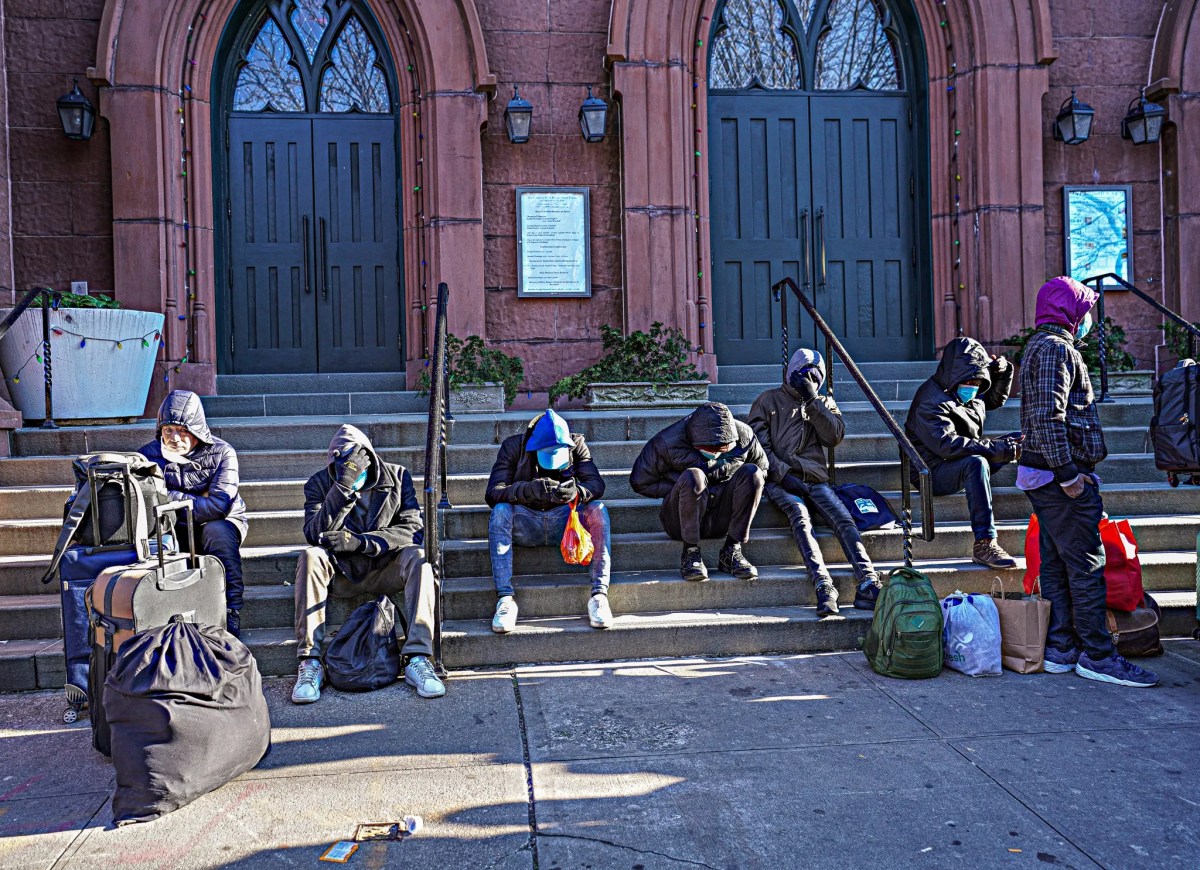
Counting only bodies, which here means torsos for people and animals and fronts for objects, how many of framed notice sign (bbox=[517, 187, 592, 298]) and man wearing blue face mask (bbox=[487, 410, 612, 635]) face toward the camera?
2

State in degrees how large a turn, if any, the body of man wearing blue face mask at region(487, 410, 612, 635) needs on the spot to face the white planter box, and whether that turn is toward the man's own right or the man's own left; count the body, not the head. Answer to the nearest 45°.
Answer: approximately 135° to the man's own right

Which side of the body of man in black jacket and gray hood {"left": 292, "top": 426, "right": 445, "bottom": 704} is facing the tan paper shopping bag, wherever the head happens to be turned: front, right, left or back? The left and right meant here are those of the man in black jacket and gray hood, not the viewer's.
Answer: left

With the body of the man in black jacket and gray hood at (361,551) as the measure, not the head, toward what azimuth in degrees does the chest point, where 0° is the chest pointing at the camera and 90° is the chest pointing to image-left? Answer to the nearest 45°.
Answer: approximately 0°

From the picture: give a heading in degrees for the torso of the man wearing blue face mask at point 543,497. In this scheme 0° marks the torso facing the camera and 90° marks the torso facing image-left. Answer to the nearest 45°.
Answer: approximately 0°
